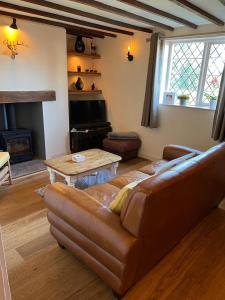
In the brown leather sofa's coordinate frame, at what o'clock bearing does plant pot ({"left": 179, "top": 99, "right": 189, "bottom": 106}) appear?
The plant pot is roughly at 2 o'clock from the brown leather sofa.

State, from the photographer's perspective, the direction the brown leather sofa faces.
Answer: facing away from the viewer and to the left of the viewer

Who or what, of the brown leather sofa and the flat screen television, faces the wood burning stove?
the brown leather sofa

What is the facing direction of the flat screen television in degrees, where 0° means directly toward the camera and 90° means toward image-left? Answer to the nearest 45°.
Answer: approximately 315°

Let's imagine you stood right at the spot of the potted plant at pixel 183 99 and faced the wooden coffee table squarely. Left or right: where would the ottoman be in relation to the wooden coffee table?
right

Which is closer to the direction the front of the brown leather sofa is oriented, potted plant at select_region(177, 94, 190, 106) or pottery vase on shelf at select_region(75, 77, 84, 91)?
the pottery vase on shelf
